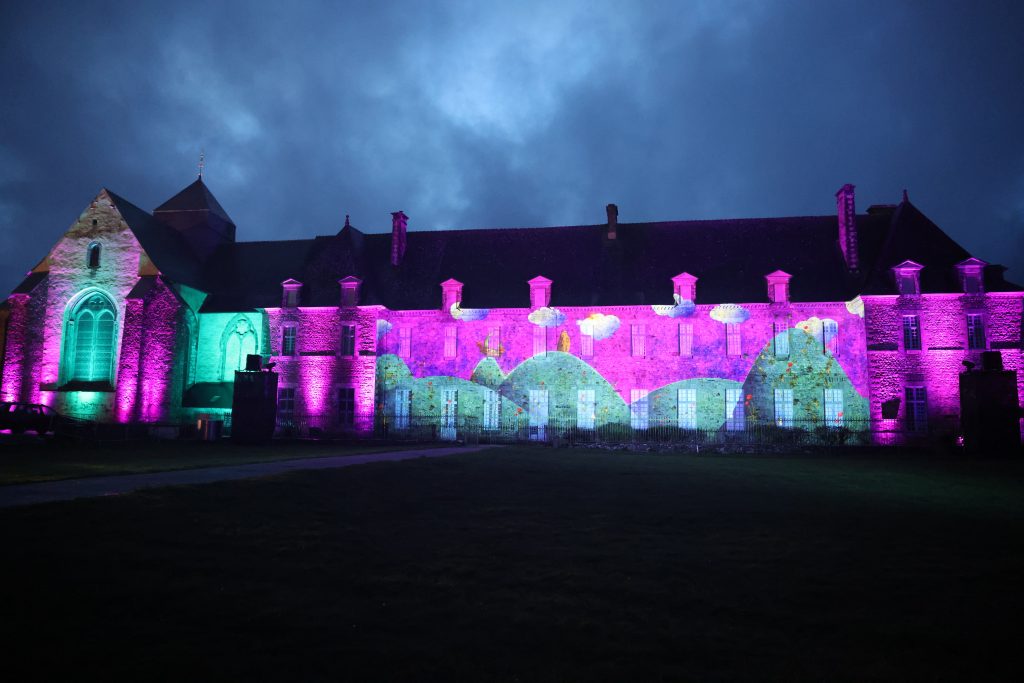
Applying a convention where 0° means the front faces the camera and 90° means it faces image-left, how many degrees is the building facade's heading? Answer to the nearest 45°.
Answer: approximately 0°

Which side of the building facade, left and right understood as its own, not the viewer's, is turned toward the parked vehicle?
right
